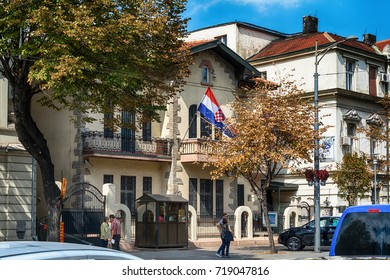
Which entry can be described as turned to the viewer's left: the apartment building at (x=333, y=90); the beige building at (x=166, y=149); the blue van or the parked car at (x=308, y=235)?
the parked car

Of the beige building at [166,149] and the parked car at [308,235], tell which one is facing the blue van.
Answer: the beige building

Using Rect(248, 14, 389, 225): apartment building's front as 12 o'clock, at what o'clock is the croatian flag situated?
The croatian flag is roughly at 2 o'clock from the apartment building.

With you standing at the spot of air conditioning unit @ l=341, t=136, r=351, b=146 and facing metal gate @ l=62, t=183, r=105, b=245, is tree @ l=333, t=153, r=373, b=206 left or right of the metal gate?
left

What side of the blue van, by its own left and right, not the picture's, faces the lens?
back

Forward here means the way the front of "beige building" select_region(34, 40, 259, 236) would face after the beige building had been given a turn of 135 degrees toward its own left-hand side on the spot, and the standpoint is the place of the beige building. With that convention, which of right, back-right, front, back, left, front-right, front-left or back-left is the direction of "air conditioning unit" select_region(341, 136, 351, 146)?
front

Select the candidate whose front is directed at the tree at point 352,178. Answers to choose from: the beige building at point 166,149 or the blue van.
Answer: the blue van

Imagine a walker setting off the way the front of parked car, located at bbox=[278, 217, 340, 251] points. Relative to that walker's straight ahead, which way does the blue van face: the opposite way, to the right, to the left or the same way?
to the right

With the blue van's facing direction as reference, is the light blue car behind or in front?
behind

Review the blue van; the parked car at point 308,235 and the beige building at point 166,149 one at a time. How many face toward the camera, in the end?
1

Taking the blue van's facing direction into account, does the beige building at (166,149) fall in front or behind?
in front

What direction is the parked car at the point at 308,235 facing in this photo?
to the viewer's left

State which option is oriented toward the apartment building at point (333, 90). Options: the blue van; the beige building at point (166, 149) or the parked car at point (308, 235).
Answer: the blue van

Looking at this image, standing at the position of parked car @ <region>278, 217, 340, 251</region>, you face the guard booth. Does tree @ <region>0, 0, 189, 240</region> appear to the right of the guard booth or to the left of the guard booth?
left
